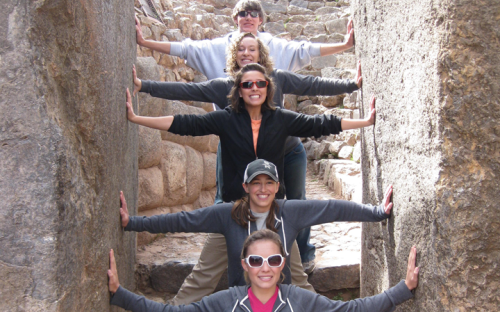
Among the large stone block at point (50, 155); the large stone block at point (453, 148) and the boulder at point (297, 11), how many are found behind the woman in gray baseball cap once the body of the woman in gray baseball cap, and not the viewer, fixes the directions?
1

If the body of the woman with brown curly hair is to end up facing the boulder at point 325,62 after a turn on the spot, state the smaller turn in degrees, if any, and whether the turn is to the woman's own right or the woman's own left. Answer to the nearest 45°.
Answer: approximately 180°

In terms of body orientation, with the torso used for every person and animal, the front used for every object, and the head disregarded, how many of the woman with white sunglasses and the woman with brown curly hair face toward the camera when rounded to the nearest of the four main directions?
2

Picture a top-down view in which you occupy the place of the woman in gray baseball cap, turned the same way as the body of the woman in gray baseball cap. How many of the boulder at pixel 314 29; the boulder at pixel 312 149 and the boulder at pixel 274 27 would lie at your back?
3

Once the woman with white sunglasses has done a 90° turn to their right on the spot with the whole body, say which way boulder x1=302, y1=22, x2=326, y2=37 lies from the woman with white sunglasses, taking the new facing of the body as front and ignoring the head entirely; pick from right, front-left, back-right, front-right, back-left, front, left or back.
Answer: right
